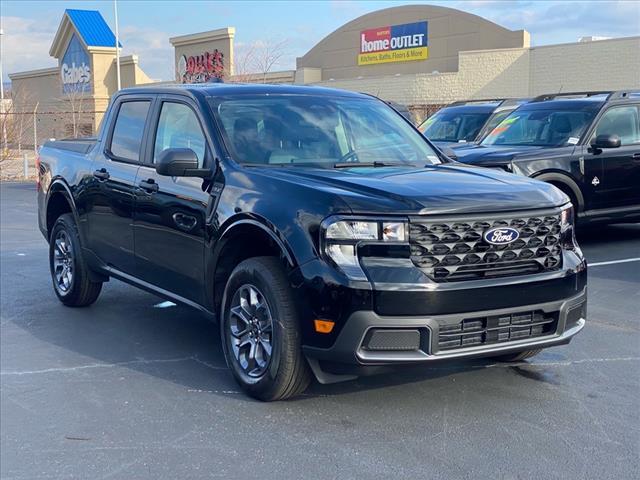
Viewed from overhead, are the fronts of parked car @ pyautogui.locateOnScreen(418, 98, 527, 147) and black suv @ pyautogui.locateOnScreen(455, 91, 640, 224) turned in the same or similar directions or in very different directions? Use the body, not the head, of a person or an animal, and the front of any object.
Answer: same or similar directions

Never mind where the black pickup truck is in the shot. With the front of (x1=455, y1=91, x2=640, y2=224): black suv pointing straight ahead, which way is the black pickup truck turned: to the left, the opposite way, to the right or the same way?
to the left

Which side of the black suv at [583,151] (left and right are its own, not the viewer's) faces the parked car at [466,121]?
right

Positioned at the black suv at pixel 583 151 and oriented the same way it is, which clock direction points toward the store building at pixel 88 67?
The store building is roughly at 3 o'clock from the black suv.

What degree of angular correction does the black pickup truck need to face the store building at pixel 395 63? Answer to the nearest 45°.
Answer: approximately 135° to its left

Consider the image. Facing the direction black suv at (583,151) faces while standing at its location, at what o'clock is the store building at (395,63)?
The store building is roughly at 4 o'clock from the black suv.

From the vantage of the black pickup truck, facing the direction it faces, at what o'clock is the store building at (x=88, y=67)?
The store building is roughly at 7 o'clock from the black pickup truck.

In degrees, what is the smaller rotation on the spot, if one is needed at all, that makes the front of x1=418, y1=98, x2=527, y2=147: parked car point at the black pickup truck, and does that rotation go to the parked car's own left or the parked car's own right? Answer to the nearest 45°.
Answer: approximately 45° to the parked car's own left

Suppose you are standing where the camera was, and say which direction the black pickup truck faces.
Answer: facing the viewer and to the right of the viewer

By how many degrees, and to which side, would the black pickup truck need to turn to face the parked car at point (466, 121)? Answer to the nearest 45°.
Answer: approximately 135° to its left

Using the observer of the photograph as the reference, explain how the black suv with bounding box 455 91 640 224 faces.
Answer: facing the viewer and to the left of the viewer

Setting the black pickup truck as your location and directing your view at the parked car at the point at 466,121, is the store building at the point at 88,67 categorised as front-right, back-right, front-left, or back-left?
front-left
